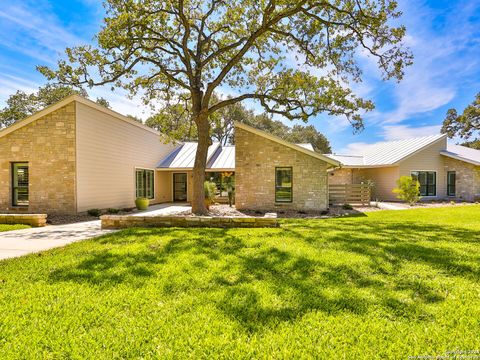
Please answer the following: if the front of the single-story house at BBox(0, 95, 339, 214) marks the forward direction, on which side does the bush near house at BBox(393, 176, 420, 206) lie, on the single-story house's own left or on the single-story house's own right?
on the single-story house's own left

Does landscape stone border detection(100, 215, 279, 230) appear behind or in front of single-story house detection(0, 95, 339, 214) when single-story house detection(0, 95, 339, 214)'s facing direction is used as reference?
in front

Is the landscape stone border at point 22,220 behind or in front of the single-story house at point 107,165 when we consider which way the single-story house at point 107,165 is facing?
in front

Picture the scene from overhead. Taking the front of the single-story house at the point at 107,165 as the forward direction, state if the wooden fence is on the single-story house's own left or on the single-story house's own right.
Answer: on the single-story house's own left

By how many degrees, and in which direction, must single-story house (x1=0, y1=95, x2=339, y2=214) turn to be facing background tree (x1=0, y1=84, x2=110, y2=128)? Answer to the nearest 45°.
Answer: approximately 135° to its right

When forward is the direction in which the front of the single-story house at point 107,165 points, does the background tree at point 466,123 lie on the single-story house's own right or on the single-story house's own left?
on the single-story house's own left

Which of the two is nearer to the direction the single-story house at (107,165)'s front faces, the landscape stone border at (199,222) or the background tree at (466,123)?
the landscape stone border

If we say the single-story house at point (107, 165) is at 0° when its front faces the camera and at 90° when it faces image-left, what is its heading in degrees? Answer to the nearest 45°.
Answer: approximately 0°

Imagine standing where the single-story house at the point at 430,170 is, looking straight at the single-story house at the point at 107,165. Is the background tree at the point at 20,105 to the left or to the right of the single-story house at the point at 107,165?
right
